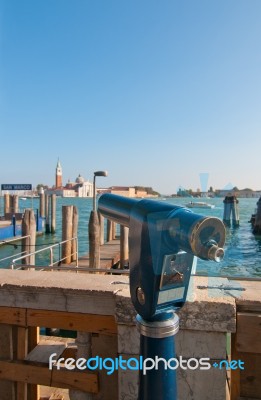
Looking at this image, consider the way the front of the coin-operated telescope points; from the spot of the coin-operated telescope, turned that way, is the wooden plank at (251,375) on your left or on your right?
on your right

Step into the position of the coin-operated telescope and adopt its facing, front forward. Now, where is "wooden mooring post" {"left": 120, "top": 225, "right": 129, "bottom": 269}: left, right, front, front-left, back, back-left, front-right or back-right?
front-right

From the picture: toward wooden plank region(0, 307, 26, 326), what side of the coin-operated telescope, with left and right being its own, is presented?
front

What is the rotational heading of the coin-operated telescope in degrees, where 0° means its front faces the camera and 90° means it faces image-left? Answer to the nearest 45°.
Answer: approximately 135°

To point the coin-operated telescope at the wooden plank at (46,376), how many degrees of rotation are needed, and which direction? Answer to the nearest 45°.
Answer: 0° — it already faces it
